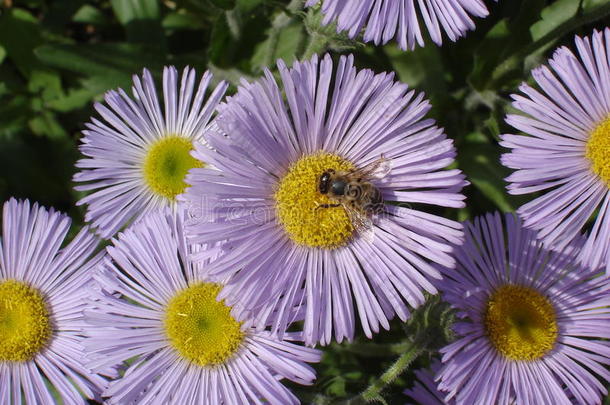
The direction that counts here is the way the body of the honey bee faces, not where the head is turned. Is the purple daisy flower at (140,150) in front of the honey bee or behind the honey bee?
in front

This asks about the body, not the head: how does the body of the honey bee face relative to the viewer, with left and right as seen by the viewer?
facing to the left of the viewer

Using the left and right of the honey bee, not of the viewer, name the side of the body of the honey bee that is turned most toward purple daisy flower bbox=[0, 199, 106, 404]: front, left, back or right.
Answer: front

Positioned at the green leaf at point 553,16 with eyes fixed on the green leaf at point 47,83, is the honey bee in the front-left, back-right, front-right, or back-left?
front-left

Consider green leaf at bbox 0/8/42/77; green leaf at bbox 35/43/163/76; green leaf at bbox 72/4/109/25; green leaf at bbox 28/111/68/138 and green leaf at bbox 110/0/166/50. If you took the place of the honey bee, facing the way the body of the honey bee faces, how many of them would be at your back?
0

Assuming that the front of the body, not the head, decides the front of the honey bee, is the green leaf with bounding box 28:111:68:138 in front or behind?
in front

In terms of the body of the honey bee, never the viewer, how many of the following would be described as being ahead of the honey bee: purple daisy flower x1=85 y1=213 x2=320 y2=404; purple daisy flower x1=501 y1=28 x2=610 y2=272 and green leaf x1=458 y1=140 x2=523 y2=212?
1

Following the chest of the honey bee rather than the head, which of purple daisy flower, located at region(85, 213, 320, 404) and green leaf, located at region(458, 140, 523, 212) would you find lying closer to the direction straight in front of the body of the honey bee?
the purple daisy flower

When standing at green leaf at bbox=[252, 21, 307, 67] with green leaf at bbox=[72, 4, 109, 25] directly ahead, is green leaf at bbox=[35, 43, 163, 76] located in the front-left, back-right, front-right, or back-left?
front-left

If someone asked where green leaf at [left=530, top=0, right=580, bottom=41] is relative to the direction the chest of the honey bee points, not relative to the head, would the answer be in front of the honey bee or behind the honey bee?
behind

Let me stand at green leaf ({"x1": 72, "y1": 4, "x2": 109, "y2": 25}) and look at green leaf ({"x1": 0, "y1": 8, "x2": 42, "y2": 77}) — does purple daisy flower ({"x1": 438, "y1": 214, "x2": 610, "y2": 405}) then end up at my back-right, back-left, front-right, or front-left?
back-left

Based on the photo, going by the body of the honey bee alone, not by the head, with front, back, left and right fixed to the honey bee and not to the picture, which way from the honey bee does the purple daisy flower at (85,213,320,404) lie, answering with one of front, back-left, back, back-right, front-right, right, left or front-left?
front

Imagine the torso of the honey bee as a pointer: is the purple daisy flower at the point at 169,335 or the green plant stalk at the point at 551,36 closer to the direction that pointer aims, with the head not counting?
the purple daisy flower
